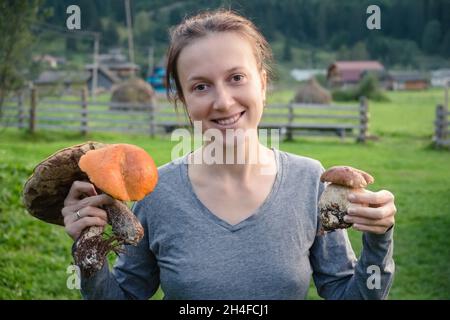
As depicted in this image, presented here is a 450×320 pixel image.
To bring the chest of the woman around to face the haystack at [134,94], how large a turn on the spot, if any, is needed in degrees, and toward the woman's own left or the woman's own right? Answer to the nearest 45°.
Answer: approximately 180°

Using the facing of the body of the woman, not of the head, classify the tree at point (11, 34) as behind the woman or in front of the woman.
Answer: behind

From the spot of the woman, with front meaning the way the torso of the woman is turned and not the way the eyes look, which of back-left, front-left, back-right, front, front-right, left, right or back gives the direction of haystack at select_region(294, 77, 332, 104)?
back

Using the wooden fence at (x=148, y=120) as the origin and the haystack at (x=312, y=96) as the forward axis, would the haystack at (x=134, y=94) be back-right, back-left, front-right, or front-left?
front-left

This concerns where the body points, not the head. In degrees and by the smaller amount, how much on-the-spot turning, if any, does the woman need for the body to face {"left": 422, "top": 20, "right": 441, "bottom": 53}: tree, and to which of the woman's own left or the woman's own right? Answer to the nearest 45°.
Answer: approximately 180°

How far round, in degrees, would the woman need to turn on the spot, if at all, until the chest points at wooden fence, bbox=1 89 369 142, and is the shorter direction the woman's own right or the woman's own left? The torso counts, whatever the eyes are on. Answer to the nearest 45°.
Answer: approximately 180°

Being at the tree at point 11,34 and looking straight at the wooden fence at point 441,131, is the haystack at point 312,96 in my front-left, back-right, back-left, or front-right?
front-left

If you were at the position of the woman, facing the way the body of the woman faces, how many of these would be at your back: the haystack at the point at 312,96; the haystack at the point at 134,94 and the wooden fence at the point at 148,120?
3

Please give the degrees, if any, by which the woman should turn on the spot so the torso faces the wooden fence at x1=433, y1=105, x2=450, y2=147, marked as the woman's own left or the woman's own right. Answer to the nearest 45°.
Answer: approximately 180°

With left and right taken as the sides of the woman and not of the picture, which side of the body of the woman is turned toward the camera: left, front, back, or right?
front
